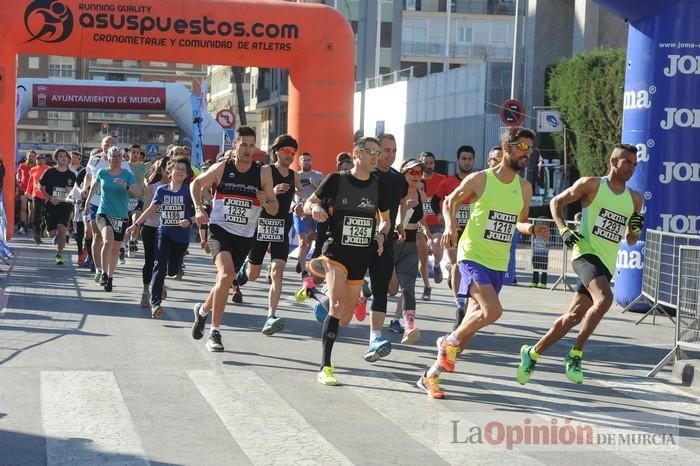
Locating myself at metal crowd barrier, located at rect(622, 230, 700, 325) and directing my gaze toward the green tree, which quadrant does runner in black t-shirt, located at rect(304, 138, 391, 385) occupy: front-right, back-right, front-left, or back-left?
back-left

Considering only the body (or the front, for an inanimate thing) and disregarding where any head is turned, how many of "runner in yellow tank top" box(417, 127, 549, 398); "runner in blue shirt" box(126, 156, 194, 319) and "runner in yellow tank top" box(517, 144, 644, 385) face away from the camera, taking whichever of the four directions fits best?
0

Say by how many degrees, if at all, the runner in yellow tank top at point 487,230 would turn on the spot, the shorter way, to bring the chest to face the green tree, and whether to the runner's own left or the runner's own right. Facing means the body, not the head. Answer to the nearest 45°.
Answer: approximately 135° to the runner's own left

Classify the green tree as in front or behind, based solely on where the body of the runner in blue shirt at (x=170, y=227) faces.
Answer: behind

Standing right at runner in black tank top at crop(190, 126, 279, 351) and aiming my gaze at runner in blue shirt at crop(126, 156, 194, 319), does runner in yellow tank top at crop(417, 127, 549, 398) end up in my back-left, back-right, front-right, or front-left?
back-right

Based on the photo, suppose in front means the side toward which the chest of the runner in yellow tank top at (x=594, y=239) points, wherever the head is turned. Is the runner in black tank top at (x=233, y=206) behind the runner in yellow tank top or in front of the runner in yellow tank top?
behind

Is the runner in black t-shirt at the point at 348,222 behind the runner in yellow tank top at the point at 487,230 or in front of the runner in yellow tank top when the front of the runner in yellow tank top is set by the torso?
behind

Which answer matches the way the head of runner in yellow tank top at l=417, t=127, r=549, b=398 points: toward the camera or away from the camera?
toward the camera

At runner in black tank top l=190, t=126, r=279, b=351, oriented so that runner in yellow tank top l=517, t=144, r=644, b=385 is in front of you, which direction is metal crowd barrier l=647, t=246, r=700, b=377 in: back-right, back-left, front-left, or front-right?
front-left

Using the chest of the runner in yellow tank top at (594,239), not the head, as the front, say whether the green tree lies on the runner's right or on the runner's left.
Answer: on the runner's left

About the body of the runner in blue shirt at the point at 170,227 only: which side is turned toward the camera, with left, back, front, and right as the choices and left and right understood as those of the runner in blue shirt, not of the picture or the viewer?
front

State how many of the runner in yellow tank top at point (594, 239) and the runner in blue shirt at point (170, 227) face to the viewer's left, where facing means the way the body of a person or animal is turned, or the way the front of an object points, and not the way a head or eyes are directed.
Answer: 0

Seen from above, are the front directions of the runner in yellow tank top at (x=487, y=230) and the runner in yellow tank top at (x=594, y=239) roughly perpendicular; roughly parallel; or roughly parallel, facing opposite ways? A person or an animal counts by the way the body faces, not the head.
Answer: roughly parallel

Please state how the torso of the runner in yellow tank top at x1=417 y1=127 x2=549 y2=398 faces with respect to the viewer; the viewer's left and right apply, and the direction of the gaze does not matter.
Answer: facing the viewer and to the right of the viewer

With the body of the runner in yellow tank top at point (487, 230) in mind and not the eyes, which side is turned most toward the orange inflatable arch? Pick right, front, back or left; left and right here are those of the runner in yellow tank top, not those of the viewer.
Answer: back
